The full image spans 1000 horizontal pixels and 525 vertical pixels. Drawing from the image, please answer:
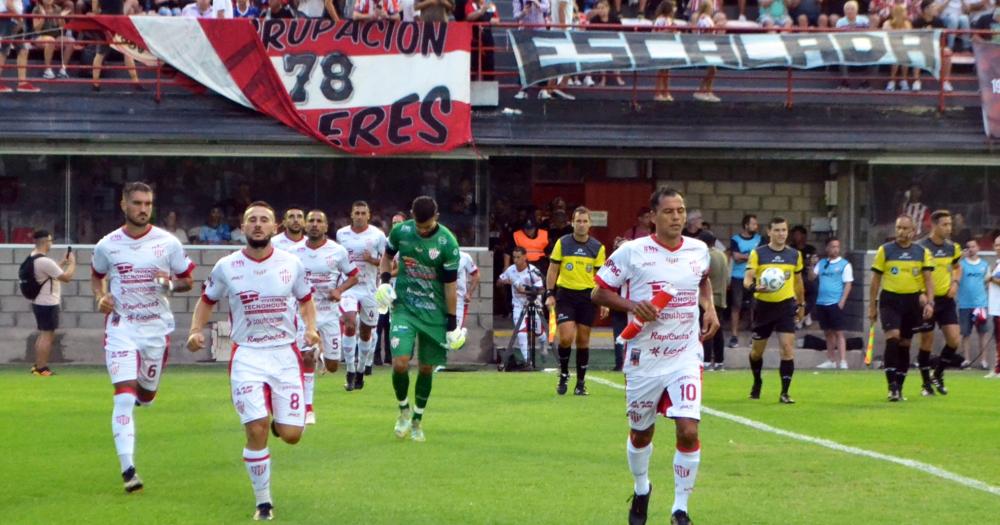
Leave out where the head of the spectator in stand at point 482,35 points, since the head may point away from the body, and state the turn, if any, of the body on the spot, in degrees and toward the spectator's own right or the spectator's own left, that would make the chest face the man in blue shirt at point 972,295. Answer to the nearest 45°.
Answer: approximately 90° to the spectator's own left

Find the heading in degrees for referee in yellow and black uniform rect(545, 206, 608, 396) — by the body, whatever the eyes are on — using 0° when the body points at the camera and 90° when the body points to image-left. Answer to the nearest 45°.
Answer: approximately 0°

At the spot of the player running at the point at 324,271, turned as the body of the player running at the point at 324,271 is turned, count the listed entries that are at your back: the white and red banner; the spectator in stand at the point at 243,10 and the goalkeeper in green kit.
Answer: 2

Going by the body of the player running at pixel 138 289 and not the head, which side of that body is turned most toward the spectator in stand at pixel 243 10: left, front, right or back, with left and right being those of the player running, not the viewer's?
back

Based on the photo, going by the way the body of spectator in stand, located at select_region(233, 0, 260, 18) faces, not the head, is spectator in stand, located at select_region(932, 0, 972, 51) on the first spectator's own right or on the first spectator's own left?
on the first spectator's own left

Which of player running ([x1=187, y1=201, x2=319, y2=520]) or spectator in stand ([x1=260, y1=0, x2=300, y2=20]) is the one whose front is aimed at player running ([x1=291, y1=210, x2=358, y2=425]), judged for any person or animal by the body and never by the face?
the spectator in stand

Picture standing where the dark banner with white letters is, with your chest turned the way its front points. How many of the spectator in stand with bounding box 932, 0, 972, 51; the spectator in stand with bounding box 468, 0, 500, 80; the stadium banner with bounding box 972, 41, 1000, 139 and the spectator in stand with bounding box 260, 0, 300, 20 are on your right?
2

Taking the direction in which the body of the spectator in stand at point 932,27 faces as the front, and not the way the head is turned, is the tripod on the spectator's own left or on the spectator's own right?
on the spectator's own right

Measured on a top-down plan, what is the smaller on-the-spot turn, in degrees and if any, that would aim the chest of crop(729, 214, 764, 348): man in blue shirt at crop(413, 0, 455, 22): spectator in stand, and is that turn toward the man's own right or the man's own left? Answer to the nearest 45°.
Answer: approximately 135° to the man's own right
